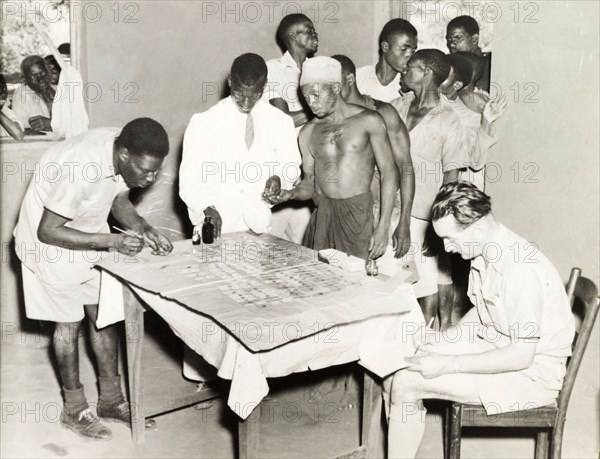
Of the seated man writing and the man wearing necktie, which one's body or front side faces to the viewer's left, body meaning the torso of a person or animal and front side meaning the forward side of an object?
the seated man writing

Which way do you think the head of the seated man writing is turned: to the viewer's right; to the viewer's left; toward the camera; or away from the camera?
to the viewer's left

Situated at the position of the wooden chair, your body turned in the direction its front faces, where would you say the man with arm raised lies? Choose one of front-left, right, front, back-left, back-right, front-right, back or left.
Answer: right

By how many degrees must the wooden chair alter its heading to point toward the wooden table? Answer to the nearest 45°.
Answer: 0° — it already faces it

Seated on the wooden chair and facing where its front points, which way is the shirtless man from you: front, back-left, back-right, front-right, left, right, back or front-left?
front-right

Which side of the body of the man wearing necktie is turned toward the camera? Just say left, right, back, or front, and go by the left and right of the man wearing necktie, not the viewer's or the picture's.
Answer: front

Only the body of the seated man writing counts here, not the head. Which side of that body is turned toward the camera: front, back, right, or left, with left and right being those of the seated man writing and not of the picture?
left

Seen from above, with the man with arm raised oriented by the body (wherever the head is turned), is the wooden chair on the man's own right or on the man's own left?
on the man's own left

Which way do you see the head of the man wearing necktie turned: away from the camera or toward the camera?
toward the camera

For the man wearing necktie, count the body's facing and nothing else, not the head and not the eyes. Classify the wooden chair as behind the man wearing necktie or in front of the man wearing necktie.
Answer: in front

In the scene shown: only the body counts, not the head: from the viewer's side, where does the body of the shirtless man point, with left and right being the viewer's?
facing the viewer and to the left of the viewer

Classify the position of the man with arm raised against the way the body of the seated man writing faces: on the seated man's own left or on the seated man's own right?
on the seated man's own right

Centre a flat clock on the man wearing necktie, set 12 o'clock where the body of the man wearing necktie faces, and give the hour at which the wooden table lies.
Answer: The wooden table is roughly at 12 o'clock from the man wearing necktie.
